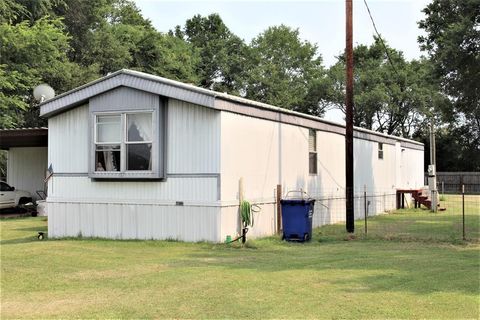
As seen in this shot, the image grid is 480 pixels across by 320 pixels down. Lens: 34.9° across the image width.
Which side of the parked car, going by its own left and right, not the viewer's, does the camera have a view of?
right
